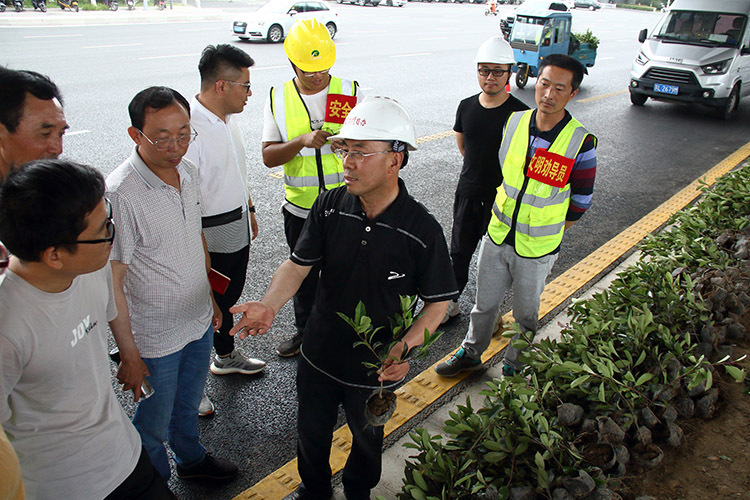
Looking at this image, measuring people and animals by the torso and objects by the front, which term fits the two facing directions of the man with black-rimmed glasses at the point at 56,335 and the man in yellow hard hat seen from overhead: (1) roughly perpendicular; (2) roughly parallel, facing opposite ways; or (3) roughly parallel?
roughly perpendicular

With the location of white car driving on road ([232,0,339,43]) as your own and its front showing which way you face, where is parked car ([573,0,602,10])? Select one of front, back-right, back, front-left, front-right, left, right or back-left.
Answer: back

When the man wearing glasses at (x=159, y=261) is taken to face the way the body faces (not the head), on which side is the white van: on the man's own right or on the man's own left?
on the man's own left

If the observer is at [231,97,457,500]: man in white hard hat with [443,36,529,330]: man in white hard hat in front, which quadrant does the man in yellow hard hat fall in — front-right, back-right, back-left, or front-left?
front-left

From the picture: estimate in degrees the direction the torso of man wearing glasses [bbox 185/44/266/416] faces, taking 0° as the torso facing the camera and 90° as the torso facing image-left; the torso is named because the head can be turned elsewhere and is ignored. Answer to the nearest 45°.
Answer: approximately 270°

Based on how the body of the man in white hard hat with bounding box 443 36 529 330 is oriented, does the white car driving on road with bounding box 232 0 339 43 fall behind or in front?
behind

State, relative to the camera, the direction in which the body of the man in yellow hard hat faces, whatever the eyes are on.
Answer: toward the camera

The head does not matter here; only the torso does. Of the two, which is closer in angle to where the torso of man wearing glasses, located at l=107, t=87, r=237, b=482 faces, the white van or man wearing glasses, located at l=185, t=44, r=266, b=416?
the white van

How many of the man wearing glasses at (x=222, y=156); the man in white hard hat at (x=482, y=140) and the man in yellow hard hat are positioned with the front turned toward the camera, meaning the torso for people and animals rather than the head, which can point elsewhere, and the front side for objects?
2

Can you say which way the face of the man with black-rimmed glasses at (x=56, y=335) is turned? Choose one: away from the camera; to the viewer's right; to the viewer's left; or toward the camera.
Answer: to the viewer's right

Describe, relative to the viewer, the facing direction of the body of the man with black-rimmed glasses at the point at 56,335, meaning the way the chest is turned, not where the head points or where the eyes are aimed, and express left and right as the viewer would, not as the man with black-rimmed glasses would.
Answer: facing the viewer and to the right of the viewer

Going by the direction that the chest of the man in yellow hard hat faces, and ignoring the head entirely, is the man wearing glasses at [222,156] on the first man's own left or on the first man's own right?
on the first man's own right

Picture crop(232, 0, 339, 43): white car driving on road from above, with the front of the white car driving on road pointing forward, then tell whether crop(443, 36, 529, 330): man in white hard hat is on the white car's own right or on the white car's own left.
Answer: on the white car's own left

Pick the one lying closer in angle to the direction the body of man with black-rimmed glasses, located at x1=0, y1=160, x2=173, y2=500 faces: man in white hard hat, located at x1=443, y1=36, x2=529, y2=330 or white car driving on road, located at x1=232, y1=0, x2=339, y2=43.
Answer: the man in white hard hat

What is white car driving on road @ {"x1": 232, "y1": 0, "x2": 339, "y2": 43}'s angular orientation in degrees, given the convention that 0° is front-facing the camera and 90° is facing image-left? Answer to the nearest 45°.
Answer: approximately 45°

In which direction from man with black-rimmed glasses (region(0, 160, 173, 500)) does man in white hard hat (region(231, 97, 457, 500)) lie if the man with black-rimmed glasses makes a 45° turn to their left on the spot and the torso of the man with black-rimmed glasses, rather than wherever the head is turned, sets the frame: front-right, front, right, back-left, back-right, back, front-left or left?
front

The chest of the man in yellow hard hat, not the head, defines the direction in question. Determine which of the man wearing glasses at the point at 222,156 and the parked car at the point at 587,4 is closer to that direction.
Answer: the man wearing glasses

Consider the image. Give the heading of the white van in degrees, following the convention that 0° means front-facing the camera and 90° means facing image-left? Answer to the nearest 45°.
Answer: approximately 45°
